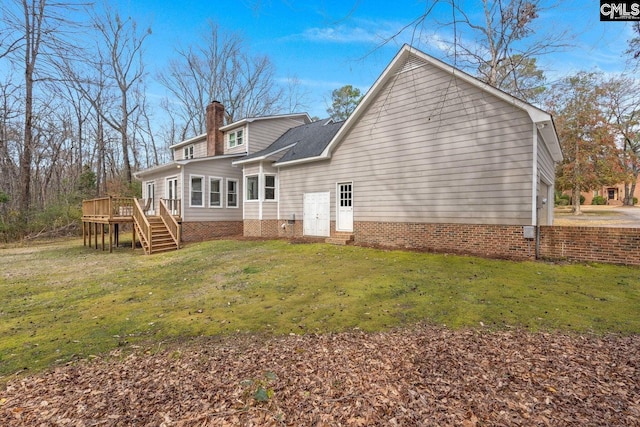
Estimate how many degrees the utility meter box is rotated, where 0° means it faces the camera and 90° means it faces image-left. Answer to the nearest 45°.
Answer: approximately 0°

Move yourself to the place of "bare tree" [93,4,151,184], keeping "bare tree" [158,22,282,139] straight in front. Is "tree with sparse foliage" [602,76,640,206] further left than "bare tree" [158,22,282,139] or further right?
right

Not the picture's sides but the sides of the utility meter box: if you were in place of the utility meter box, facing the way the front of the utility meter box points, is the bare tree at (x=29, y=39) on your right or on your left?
on your right

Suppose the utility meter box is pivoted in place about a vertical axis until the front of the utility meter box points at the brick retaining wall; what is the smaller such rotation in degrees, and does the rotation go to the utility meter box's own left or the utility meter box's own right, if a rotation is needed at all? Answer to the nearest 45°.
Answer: approximately 90° to the utility meter box's own left
